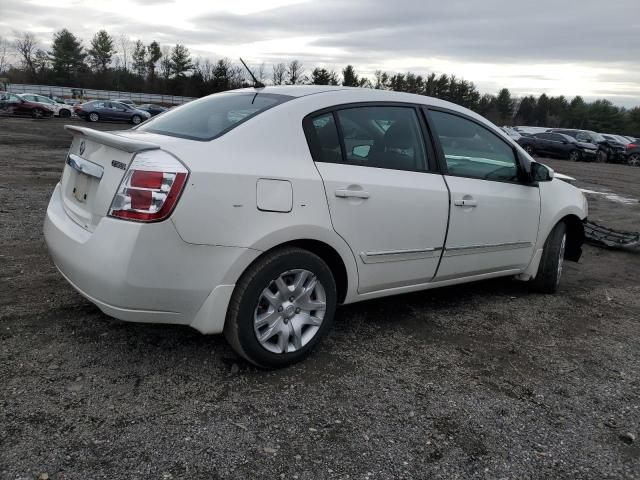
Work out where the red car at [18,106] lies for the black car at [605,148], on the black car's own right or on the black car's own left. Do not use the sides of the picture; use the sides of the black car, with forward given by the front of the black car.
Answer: on the black car's own right

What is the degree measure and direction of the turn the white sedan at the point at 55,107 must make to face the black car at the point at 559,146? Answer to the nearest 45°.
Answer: approximately 45° to its right

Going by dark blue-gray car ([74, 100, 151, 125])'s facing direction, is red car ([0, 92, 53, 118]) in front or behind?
behind

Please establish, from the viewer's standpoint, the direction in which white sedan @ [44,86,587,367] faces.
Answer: facing away from the viewer and to the right of the viewer

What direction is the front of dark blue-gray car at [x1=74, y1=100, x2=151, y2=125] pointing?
to the viewer's right

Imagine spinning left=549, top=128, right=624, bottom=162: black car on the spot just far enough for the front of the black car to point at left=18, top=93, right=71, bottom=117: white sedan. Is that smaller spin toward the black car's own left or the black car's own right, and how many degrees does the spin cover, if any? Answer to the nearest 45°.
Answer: approximately 135° to the black car's own right
